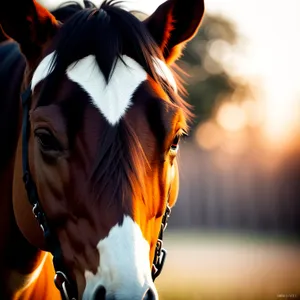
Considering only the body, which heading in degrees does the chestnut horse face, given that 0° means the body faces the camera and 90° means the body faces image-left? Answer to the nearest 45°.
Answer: approximately 315°

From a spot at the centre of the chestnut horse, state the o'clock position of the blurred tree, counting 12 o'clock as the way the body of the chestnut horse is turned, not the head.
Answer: The blurred tree is roughly at 8 o'clock from the chestnut horse.
